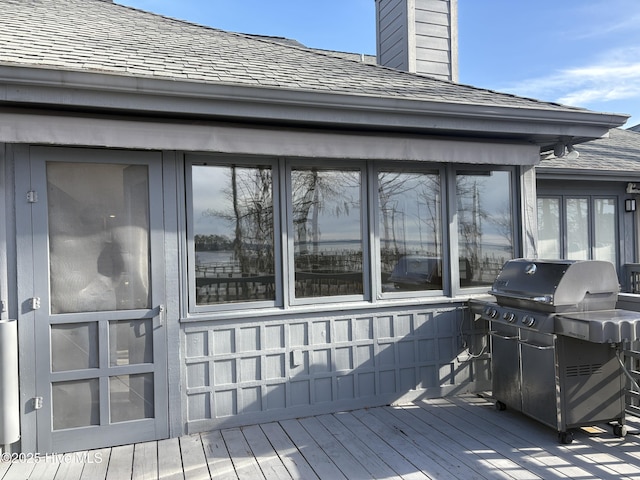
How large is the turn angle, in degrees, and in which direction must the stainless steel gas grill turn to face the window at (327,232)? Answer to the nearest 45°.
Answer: approximately 45° to its right

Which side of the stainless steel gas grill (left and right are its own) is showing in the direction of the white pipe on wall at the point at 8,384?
front

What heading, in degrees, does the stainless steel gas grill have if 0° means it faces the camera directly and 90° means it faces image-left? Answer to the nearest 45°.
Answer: approximately 45°

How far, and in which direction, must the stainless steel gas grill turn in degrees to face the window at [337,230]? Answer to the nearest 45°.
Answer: approximately 45° to its right

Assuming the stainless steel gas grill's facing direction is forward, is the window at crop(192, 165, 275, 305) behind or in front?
in front

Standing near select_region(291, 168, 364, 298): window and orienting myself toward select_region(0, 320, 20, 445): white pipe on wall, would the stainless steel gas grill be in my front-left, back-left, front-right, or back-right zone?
back-left

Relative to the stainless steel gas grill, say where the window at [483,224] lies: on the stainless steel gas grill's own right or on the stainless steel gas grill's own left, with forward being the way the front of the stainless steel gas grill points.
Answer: on the stainless steel gas grill's own right

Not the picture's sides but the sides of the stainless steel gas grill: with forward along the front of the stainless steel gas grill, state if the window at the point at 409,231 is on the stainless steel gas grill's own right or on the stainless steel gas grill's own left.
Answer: on the stainless steel gas grill's own right
